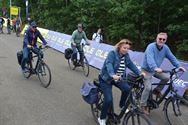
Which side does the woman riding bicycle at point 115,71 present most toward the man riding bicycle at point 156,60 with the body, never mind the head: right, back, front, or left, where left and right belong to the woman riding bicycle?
left

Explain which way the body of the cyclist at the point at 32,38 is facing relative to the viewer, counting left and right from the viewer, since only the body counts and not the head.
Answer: facing the viewer and to the right of the viewer

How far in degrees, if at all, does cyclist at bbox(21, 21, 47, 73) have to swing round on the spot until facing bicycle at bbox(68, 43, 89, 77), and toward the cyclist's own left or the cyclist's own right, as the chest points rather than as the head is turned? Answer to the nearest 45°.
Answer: approximately 90° to the cyclist's own left

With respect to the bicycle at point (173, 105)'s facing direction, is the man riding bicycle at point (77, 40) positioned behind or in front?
behind

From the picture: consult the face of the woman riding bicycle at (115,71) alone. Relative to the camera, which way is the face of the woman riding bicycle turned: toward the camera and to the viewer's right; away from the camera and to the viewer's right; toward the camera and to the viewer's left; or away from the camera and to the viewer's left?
toward the camera and to the viewer's right

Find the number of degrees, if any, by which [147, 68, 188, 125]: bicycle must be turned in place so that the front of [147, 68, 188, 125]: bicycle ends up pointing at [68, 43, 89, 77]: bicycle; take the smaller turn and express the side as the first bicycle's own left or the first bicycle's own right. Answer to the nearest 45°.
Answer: approximately 180°

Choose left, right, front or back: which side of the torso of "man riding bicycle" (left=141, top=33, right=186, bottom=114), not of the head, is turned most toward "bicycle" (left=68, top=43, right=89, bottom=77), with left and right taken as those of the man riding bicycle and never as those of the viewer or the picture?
back

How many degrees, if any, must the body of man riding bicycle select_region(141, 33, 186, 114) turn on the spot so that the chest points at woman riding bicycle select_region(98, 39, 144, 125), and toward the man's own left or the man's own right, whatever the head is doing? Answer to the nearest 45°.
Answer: approximately 90° to the man's own right

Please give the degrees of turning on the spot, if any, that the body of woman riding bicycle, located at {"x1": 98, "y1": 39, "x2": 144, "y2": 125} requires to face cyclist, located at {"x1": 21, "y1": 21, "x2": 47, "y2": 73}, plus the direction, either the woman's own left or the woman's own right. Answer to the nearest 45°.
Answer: approximately 180°
